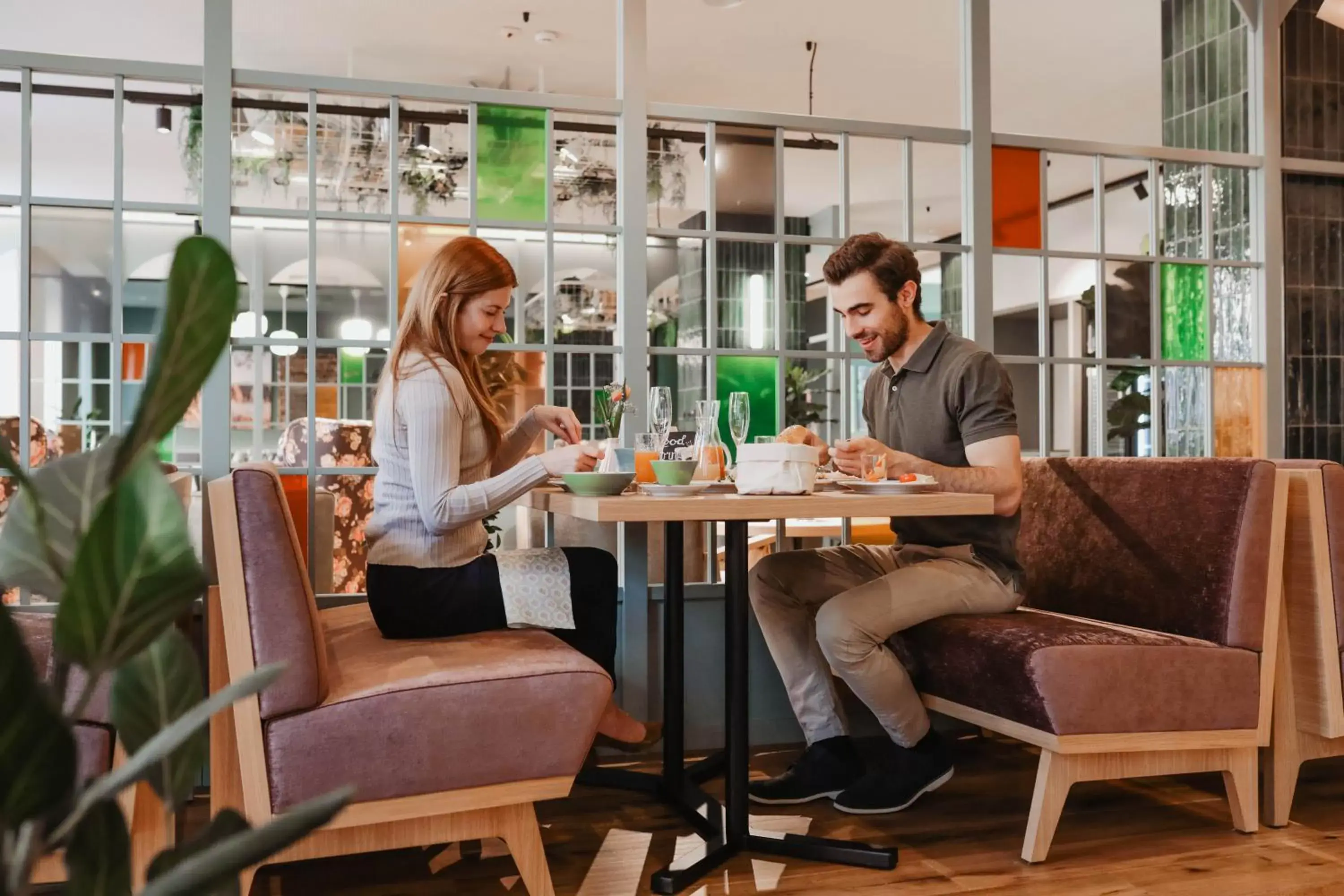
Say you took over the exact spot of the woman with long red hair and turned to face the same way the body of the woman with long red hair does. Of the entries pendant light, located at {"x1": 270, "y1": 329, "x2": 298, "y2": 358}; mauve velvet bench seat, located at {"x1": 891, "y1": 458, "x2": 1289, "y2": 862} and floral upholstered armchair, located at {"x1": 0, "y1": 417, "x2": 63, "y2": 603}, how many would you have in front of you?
1

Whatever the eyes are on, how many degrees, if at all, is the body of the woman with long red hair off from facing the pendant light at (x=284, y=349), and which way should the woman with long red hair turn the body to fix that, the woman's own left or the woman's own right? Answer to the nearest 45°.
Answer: approximately 135° to the woman's own left

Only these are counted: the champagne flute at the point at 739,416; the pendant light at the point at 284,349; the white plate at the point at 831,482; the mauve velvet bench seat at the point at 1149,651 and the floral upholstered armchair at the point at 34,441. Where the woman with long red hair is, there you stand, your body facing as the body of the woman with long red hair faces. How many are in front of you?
3

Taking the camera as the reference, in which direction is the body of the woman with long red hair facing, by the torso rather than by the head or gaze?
to the viewer's right

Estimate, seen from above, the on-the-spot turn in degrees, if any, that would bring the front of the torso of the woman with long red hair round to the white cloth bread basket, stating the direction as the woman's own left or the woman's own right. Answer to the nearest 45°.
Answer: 0° — they already face it

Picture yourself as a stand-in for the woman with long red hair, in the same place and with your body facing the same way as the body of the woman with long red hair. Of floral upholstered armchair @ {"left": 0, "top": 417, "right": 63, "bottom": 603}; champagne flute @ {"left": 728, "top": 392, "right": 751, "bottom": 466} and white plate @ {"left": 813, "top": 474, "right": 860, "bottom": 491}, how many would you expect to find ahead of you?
2

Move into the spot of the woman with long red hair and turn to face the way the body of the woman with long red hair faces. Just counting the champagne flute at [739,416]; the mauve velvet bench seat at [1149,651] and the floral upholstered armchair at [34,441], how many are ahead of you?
2

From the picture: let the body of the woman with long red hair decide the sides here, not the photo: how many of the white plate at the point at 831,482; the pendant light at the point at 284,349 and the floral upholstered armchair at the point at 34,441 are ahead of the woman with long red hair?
1

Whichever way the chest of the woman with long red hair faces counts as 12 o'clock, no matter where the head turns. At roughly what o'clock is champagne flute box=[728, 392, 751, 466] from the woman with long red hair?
The champagne flute is roughly at 12 o'clock from the woman with long red hair.

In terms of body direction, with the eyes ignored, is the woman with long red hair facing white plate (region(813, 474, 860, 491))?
yes

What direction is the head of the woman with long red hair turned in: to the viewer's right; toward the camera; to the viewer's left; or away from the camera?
to the viewer's right

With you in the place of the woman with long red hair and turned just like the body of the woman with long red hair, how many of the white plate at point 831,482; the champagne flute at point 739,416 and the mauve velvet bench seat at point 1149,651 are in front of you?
3
